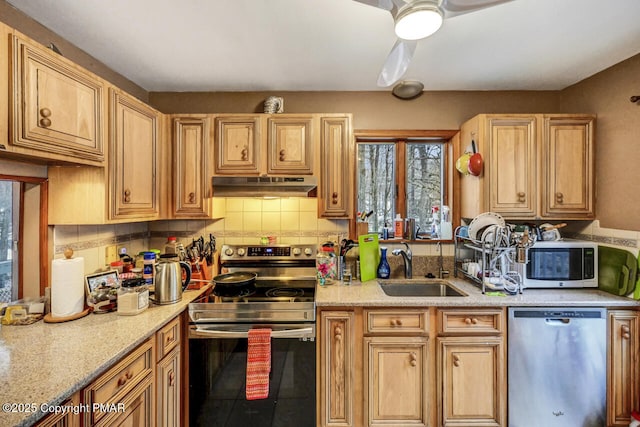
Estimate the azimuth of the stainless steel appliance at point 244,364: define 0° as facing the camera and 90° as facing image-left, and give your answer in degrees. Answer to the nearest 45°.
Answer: approximately 0°

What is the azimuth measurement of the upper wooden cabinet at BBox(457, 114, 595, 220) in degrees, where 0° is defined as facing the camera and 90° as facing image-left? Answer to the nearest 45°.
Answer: approximately 0°

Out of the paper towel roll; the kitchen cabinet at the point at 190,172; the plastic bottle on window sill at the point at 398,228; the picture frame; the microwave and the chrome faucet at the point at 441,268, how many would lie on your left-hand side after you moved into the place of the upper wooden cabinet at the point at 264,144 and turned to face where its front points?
3

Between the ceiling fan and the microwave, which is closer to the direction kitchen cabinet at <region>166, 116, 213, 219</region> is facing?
the ceiling fan

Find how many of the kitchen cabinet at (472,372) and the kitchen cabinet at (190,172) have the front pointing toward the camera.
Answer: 2

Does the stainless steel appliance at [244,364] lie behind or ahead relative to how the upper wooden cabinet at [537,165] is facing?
ahead

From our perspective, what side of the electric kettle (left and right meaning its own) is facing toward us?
left

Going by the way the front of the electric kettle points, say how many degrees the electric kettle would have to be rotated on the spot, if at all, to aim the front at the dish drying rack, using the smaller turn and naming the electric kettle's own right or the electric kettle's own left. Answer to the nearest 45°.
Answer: approximately 180°
